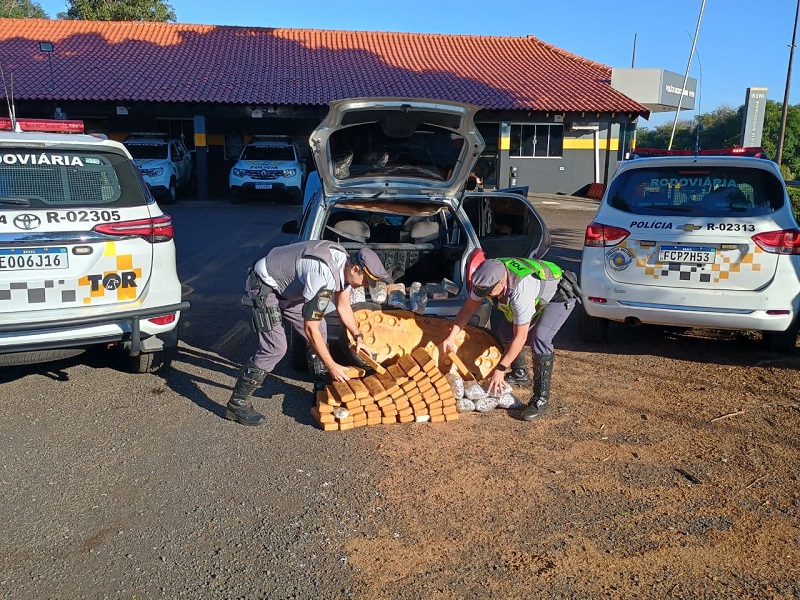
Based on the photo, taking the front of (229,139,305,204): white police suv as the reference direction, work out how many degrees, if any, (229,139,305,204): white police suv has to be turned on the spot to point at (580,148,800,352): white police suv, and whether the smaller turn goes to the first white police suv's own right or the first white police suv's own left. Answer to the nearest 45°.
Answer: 0° — it already faces it

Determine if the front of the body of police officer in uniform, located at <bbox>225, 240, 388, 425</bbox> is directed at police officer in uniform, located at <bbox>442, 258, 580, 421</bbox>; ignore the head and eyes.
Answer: yes

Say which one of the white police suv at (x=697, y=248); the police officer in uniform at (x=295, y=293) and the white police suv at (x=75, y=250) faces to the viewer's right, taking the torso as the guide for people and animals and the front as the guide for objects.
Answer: the police officer in uniform

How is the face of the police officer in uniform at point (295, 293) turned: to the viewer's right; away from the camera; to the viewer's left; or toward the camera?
to the viewer's right

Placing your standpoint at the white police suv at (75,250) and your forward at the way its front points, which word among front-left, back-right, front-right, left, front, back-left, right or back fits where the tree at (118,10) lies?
front

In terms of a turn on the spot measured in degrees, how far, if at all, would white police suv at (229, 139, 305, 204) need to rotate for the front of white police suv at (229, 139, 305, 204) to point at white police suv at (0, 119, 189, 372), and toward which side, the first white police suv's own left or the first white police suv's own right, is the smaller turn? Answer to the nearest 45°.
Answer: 0° — it already faces it

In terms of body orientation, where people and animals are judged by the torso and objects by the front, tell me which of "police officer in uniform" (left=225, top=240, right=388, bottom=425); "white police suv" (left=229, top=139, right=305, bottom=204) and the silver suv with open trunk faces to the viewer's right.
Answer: the police officer in uniform

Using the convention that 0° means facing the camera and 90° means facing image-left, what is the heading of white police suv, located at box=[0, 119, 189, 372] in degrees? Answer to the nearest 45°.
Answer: approximately 180°

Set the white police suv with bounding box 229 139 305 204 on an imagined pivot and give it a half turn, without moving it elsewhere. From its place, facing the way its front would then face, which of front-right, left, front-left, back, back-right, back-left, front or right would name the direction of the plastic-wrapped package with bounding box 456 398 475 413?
back

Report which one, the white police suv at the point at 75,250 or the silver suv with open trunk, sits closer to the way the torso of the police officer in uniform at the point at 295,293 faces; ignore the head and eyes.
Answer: the silver suv with open trunk

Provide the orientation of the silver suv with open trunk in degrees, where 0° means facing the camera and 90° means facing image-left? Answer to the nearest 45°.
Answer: approximately 180°

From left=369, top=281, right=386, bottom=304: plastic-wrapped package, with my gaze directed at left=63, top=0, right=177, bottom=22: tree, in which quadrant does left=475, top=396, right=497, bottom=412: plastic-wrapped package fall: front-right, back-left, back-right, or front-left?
back-right

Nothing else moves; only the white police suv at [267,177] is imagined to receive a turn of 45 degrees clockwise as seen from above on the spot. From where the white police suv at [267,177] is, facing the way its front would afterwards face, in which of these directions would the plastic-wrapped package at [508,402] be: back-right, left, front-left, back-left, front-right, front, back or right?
front-left

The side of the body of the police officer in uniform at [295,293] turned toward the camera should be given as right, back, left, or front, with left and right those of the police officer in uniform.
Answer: right

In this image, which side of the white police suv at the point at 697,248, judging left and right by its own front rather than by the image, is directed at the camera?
back

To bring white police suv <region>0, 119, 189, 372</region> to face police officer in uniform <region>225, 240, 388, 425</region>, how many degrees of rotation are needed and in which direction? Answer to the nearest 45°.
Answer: approximately 135° to its right

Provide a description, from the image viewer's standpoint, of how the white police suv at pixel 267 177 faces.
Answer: facing the viewer

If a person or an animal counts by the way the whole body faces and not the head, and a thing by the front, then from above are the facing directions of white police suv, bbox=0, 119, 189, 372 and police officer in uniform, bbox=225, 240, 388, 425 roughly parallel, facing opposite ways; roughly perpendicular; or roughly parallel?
roughly perpendicular
